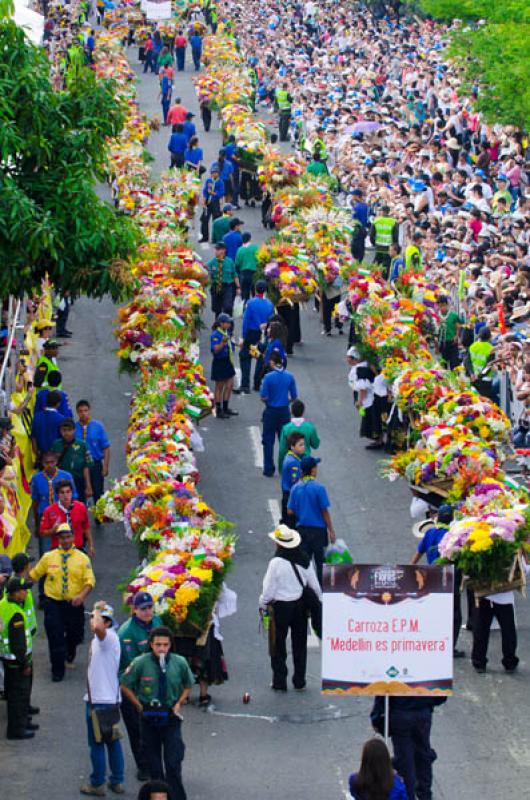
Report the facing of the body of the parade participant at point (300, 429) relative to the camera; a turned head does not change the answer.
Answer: away from the camera

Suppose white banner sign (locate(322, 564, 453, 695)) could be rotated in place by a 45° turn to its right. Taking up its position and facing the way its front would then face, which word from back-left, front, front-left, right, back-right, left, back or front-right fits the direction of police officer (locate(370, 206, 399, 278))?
back-right

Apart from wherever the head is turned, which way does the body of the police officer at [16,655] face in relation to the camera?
to the viewer's right

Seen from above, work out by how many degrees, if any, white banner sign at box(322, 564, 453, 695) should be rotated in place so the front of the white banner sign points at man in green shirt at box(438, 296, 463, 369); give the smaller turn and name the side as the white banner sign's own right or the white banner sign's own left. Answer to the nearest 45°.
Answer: approximately 180°

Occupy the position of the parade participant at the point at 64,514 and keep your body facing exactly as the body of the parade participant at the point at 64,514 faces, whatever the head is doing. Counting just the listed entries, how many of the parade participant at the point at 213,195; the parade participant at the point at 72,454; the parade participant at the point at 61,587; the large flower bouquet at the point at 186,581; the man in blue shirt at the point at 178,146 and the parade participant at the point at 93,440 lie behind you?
4

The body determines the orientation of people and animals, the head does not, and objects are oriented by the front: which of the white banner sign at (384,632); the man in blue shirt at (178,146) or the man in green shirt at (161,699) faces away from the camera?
the man in blue shirt

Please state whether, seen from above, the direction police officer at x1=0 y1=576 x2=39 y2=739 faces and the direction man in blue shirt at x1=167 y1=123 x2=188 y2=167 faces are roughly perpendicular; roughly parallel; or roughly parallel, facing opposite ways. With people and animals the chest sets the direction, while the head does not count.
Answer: roughly perpendicular

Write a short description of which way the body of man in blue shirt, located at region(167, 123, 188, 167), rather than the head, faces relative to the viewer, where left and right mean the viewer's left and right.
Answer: facing away from the viewer

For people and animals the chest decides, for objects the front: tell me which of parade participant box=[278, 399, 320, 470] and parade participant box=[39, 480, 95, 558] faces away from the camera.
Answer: parade participant box=[278, 399, 320, 470]

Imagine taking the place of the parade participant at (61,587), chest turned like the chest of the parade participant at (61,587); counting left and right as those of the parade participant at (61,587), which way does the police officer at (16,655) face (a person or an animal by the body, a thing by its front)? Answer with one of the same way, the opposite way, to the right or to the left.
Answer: to the left

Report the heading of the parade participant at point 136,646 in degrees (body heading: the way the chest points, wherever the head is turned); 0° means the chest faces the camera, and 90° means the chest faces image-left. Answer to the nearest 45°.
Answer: approximately 315°

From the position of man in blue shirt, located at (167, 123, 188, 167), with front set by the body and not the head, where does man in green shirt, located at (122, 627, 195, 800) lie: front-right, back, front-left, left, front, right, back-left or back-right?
back

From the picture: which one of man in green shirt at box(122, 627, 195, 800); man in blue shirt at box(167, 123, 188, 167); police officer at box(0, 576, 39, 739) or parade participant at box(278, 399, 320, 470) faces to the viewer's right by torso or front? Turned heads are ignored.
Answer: police officer at box(0, 576, 39, 739)
